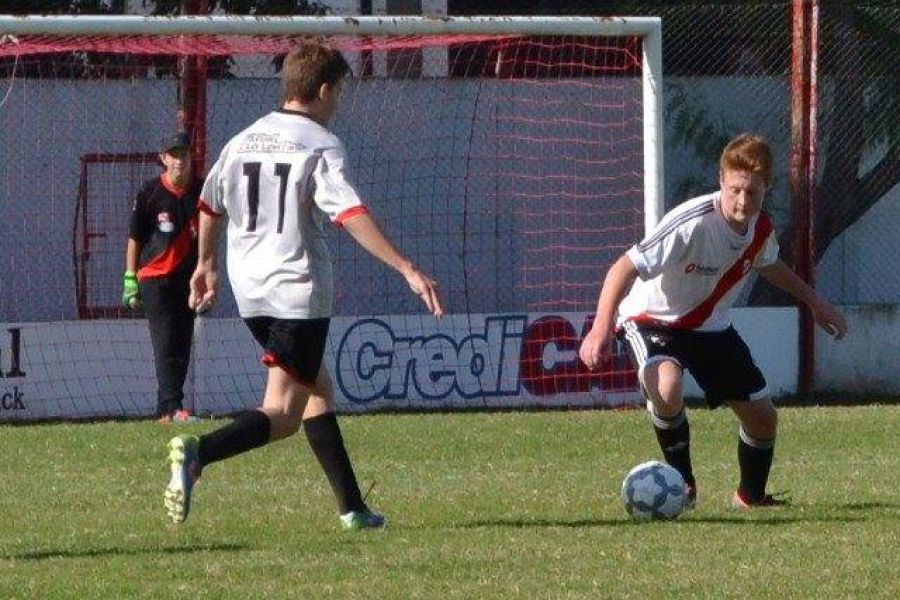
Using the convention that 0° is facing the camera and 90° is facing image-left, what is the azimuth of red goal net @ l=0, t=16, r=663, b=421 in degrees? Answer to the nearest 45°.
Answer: approximately 0°

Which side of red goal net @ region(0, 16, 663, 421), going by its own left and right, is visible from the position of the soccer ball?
front

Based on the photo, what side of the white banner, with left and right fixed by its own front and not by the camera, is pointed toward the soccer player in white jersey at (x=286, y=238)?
front

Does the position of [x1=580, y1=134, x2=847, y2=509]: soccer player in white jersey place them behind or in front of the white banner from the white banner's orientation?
in front

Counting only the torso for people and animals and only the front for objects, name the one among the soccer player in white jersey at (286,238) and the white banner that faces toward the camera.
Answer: the white banner

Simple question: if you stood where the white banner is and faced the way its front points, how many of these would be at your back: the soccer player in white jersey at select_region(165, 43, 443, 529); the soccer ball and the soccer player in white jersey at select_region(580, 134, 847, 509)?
0

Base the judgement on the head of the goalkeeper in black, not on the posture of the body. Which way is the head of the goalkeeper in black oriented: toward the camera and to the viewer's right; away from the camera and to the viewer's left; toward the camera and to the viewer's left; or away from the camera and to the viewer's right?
toward the camera and to the viewer's right

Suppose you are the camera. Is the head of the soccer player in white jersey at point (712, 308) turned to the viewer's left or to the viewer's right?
to the viewer's left

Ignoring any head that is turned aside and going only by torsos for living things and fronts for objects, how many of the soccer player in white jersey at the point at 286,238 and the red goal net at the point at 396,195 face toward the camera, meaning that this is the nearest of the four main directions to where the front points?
1

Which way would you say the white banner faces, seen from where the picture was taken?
facing the viewer

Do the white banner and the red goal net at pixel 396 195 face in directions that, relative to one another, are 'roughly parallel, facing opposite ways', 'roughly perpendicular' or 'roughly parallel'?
roughly parallel

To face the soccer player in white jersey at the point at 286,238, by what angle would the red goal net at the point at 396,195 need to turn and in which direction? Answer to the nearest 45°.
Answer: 0° — it already faces them
